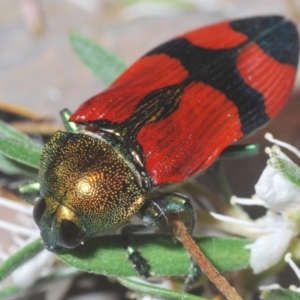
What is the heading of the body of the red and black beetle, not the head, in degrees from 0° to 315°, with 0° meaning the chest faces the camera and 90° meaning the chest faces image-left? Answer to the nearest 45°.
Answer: approximately 45°
